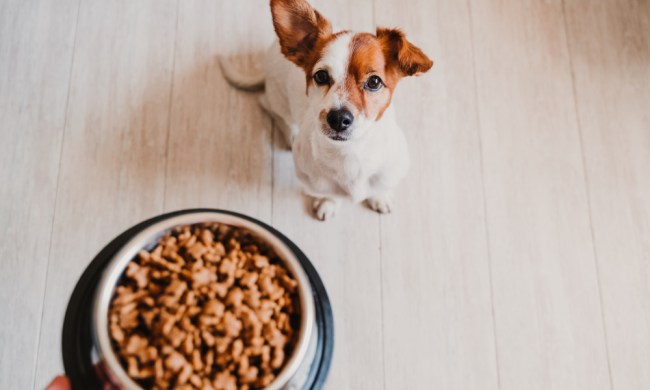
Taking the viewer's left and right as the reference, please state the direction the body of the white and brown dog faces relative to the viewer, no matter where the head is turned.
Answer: facing the viewer and to the right of the viewer
